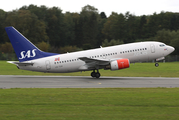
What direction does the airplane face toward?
to the viewer's right
